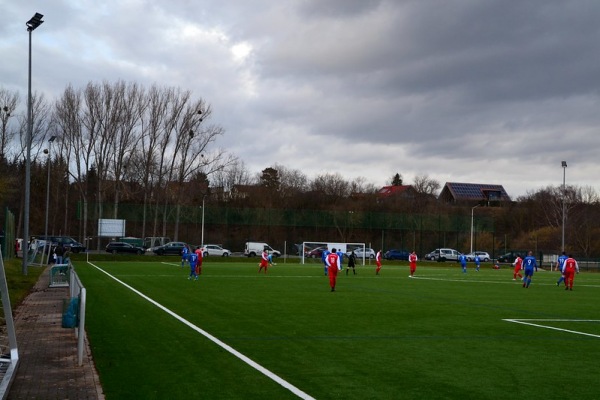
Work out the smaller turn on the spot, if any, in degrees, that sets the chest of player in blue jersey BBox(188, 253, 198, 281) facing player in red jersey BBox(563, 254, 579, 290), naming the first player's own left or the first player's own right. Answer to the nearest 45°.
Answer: approximately 90° to the first player's own right

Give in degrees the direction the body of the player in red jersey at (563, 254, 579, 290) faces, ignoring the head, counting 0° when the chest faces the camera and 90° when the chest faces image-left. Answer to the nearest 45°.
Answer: approximately 180°

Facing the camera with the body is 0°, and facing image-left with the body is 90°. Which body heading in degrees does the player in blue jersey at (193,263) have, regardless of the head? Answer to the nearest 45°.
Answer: approximately 180°

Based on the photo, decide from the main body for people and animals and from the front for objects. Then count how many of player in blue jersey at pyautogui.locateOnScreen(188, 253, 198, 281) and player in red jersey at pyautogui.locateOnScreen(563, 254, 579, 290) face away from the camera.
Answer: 2

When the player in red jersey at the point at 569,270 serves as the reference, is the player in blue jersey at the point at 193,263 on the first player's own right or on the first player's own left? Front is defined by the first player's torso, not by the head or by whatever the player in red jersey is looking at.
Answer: on the first player's own left
